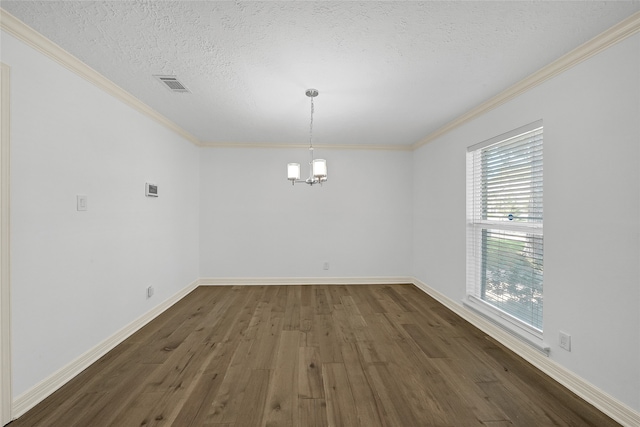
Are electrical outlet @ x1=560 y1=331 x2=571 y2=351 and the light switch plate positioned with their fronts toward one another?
yes

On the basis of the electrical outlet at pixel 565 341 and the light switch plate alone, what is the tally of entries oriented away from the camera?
0

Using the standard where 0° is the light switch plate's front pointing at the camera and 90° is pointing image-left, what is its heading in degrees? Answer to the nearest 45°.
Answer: approximately 315°

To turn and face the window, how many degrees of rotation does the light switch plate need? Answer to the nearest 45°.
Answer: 0° — it already faces it

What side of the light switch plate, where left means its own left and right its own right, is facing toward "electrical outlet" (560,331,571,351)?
front

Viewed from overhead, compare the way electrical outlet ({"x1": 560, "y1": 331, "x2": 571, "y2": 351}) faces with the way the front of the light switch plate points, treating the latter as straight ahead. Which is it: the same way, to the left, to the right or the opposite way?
the opposite way

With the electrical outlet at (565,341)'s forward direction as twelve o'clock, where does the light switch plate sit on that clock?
The light switch plate is roughly at 12 o'clock from the electrical outlet.

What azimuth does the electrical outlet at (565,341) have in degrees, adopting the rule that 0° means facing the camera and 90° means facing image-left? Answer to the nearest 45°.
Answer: approximately 45°
